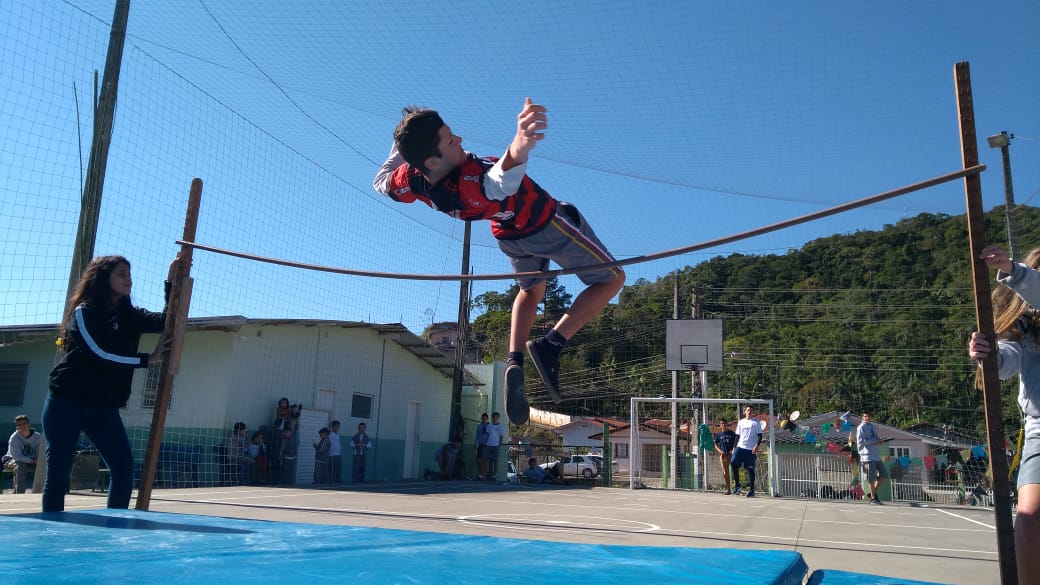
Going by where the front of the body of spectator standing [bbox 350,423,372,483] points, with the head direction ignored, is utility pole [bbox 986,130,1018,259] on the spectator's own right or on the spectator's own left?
on the spectator's own left

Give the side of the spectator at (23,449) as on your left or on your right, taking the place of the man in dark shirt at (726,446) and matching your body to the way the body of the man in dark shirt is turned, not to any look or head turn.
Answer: on your right

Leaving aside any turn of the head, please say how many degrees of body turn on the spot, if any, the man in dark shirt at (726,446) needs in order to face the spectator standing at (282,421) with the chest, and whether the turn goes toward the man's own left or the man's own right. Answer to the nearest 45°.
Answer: approximately 90° to the man's own right

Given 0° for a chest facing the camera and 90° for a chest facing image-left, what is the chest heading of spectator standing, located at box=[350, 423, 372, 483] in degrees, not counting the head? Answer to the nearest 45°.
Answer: approximately 0°

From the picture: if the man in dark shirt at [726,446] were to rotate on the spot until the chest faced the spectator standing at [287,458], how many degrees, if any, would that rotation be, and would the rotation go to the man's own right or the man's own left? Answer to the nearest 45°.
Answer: approximately 90° to the man's own right

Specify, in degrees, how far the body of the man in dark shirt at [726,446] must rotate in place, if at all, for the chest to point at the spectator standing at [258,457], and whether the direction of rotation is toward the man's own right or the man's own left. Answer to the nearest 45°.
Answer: approximately 90° to the man's own right

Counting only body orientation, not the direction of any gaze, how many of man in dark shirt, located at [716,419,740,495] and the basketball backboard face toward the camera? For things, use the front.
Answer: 2

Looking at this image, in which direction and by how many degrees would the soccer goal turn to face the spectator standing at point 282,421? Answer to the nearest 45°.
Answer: approximately 45° to its right

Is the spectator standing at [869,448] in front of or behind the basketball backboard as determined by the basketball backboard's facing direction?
in front

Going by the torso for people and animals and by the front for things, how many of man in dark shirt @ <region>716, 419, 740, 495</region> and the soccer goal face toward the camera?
2
